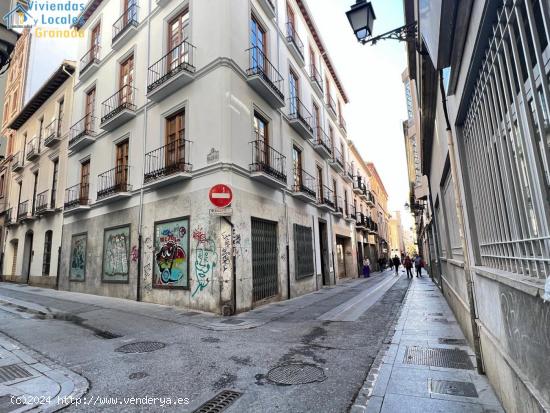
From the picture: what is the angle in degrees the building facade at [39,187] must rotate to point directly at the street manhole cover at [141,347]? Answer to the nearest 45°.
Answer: approximately 45° to its left

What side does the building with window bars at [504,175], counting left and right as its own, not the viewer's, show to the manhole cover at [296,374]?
front

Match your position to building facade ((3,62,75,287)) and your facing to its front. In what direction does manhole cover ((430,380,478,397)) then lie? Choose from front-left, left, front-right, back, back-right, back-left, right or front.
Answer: front-left

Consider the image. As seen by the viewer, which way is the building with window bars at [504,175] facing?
to the viewer's left

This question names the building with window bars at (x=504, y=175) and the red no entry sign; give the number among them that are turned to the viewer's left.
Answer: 1

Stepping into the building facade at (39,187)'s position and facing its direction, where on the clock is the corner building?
The corner building is roughly at 10 o'clock from the building facade.

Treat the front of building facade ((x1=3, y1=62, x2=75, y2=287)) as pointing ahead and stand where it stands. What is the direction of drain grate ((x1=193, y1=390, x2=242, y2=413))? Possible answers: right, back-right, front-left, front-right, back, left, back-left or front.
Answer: front-left

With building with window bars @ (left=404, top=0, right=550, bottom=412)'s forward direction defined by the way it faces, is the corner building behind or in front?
in front

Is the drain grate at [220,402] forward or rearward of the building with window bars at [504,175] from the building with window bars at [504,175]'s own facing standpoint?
forward
